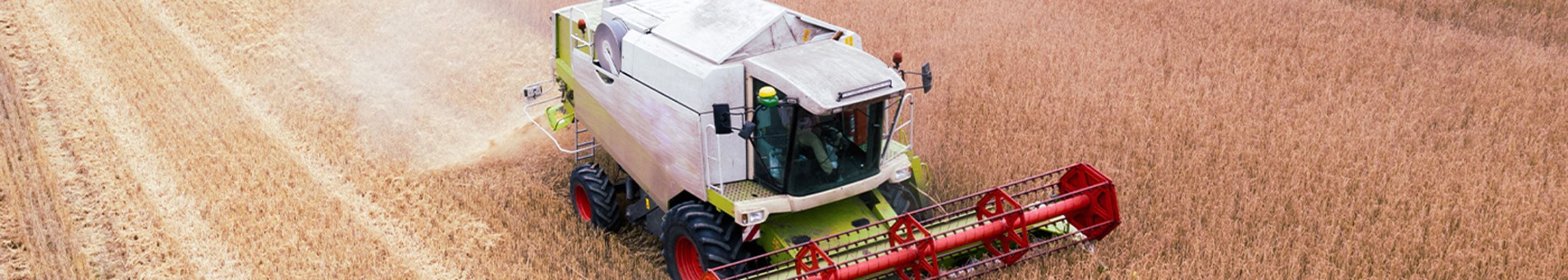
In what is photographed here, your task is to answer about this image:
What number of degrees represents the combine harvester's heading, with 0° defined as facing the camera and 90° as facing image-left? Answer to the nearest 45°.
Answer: approximately 315°
